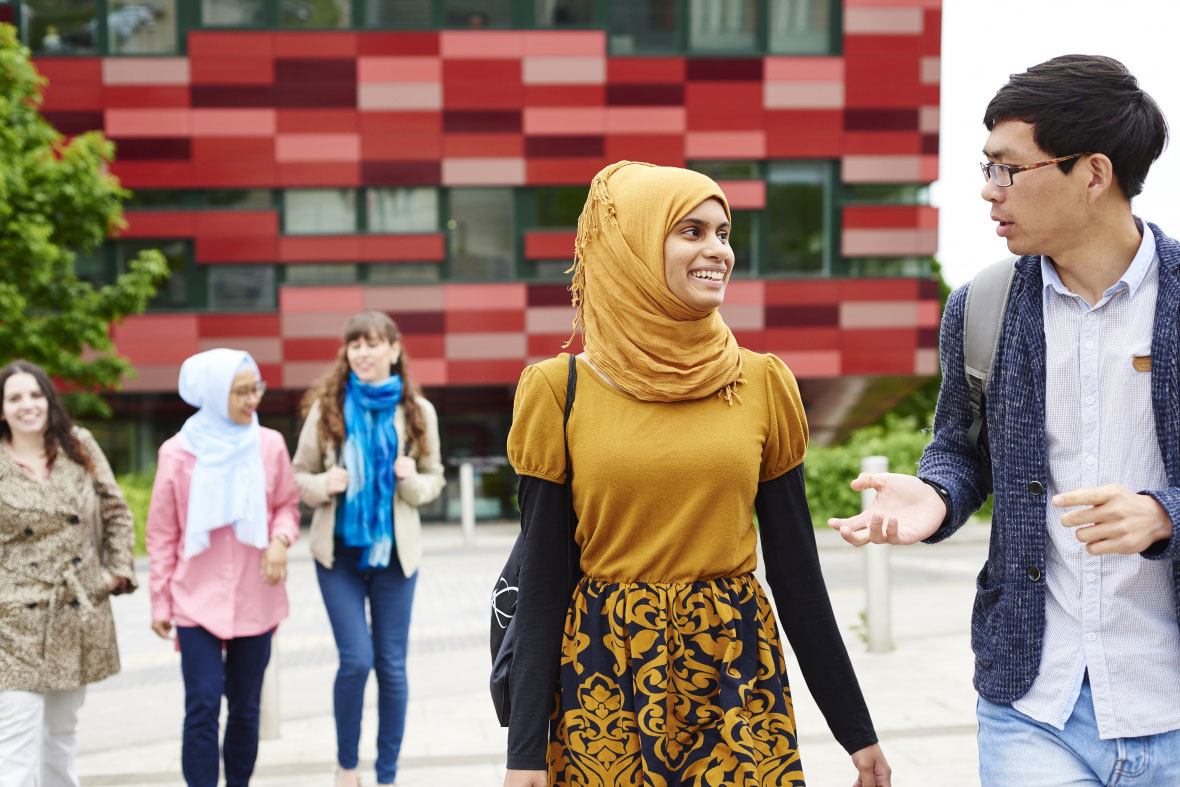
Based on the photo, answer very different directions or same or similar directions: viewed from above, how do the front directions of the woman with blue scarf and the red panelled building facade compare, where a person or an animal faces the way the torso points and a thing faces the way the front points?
same or similar directions

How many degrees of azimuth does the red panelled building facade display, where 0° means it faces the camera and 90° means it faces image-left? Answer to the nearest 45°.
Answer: approximately 0°

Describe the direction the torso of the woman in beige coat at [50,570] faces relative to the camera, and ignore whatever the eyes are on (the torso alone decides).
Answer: toward the camera

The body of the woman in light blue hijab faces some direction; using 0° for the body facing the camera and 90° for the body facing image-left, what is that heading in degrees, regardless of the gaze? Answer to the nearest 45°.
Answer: approximately 0°

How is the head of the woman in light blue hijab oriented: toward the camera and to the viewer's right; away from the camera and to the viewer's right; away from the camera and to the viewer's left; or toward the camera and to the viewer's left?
toward the camera and to the viewer's right

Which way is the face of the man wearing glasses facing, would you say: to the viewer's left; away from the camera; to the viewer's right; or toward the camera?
to the viewer's left

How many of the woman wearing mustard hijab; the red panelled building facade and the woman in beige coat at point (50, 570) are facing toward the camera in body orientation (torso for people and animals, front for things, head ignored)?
3

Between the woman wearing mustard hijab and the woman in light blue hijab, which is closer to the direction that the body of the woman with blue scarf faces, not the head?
the woman wearing mustard hijab

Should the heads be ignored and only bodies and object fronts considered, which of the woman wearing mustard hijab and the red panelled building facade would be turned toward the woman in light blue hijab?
the red panelled building facade

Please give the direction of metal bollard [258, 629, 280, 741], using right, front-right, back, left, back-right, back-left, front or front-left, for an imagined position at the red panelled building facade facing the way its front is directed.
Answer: front

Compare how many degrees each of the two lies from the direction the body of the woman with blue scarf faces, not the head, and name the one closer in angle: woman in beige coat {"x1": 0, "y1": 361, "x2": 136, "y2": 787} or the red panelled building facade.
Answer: the woman in beige coat

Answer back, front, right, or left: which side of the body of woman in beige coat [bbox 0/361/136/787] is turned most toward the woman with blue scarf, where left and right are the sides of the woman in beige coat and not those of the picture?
left

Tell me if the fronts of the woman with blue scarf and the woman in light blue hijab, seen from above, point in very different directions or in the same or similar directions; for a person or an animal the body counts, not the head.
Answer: same or similar directions

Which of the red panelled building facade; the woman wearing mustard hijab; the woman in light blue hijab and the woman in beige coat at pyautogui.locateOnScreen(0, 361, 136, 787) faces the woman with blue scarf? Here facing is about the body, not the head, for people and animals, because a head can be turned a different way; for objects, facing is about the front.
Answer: the red panelled building facade

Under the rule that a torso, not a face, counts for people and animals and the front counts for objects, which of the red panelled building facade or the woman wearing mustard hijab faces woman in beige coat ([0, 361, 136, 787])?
the red panelled building facade

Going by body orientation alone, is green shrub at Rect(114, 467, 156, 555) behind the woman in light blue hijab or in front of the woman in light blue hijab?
behind
